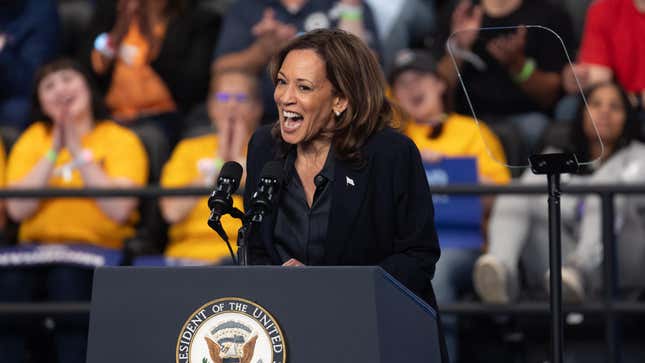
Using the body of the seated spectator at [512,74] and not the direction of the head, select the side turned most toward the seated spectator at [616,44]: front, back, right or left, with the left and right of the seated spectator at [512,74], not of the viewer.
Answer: left

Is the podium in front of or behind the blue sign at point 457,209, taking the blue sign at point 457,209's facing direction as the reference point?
in front

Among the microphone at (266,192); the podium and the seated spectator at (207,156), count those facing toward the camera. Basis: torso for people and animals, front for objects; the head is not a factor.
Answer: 2

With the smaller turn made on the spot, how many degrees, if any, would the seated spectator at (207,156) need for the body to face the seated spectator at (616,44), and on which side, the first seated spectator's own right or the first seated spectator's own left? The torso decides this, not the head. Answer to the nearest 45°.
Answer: approximately 90° to the first seated spectator's own left

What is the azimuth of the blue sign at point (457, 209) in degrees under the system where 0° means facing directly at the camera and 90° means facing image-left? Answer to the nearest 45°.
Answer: approximately 0°

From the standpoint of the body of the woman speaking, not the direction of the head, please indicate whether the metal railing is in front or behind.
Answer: behind

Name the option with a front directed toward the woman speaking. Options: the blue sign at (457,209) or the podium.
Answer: the blue sign

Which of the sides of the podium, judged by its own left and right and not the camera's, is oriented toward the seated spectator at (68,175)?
back

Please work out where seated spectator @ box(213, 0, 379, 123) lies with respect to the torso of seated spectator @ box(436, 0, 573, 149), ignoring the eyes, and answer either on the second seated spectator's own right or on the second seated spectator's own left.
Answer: on the second seated spectator's own right

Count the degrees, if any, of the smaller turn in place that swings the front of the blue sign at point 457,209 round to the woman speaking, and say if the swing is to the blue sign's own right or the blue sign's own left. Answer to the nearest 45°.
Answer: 0° — it already faces them

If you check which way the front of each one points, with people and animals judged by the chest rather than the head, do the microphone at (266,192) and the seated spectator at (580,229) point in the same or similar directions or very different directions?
very different directions

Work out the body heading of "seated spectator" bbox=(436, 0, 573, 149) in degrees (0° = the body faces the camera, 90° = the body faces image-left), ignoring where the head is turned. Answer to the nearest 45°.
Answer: approximately 0°
